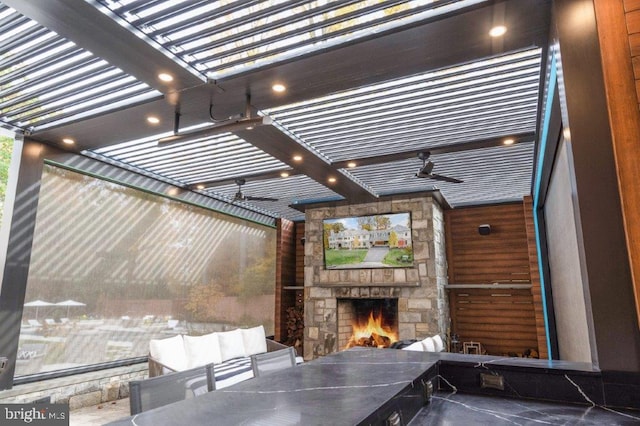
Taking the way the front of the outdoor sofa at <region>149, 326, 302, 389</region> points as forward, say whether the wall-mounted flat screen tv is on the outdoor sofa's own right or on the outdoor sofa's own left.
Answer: on the outdoor sofa's own left

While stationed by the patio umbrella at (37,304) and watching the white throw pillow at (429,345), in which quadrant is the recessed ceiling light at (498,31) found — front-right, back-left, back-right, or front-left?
front-right

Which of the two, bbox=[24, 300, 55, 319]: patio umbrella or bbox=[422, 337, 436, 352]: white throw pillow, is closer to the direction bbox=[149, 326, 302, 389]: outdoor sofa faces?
the white throw pillow

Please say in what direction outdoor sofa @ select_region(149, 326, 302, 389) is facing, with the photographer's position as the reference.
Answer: facing the viewer and to the right of the viewer

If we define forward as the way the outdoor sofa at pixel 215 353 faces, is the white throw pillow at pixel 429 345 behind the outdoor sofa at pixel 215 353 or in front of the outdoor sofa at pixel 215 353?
in front

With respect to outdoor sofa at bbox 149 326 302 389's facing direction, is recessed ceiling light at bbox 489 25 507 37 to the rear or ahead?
ahead

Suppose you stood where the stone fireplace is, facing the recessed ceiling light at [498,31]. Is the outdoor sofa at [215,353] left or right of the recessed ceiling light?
right
